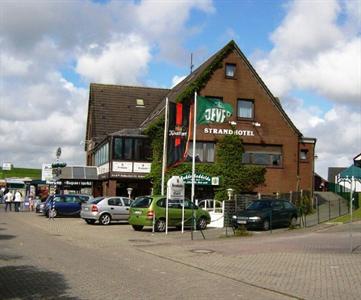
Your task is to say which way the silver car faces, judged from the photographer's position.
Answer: facing away from the viewer and to the right of the viewer

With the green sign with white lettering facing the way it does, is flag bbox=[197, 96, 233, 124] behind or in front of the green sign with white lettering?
in front

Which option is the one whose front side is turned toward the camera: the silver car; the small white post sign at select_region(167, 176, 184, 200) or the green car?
the small white post sign

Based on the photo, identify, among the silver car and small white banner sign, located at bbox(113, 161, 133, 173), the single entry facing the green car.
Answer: the small white banner sign

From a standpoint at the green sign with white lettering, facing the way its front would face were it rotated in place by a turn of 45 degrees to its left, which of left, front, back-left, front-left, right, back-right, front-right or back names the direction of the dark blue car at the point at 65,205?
back-right

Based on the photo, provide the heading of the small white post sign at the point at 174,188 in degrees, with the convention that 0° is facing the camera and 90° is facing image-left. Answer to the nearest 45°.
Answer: approximately 0°

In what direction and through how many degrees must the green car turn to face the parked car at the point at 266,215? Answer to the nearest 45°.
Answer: approximately 45° to its right

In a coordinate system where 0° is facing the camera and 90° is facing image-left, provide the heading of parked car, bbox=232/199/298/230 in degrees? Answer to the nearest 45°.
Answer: approximately 45°

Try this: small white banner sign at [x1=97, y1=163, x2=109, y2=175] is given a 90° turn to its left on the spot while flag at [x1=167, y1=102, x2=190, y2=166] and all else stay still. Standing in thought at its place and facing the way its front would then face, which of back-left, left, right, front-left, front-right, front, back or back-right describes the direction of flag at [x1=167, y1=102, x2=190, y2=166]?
front-right

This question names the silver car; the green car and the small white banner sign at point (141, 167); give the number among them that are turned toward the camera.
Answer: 1

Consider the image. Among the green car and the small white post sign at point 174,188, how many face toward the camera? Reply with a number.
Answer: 1

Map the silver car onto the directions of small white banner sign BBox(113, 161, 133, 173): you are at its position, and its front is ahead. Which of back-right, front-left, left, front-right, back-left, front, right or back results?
front

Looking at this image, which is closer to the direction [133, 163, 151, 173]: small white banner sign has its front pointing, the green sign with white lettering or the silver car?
the silver car

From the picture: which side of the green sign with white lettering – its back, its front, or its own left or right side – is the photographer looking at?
front

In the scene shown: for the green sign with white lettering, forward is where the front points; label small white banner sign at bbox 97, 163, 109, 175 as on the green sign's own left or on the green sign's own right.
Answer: on the green sign's own right
